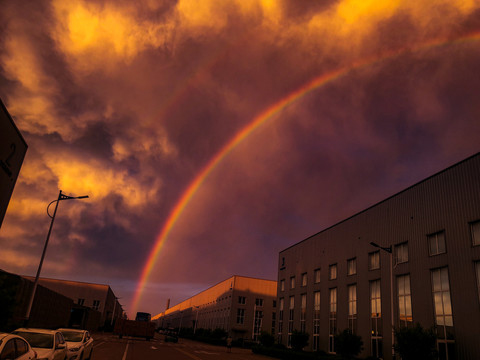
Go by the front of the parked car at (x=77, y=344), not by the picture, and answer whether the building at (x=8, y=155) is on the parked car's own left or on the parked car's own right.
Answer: on the parked car's own right

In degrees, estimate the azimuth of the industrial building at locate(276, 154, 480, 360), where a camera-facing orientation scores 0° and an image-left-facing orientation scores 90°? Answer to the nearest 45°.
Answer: approximately 45°

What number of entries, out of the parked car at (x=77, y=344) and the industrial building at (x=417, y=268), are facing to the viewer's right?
0

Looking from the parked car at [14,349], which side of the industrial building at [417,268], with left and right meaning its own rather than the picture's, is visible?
front

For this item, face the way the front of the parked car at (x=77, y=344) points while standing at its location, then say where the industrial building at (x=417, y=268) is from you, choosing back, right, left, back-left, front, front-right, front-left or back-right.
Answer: back-left

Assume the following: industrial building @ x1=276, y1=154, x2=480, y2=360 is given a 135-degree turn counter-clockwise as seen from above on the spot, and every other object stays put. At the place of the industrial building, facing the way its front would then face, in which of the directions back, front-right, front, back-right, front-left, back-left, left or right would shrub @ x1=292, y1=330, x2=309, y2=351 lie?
back-left

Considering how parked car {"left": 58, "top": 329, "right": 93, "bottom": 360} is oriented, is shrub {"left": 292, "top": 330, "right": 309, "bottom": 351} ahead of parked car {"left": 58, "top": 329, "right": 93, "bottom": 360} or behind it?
behind
